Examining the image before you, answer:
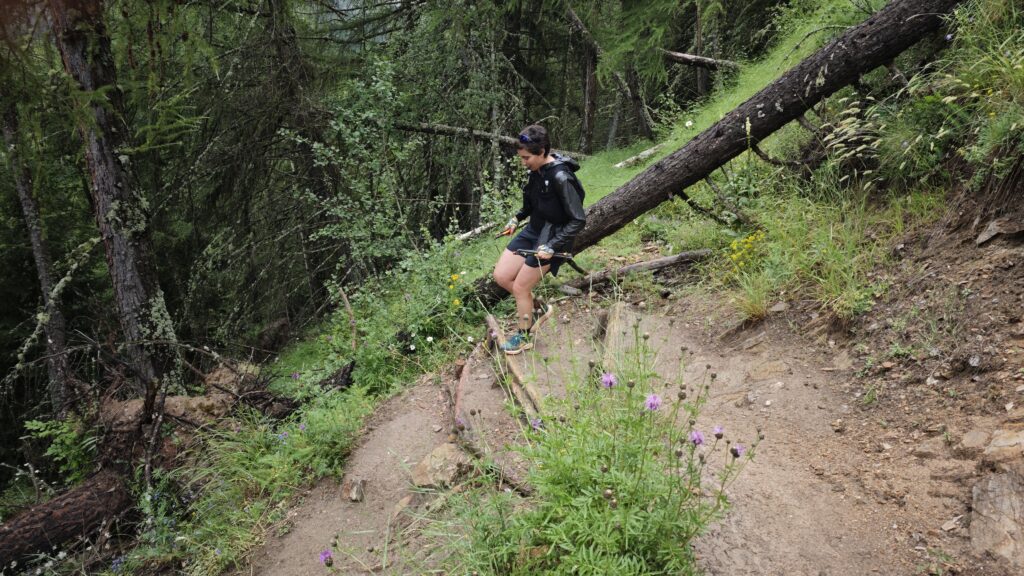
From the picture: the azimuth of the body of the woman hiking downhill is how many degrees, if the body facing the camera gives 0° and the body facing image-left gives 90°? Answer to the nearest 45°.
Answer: approximately 45°

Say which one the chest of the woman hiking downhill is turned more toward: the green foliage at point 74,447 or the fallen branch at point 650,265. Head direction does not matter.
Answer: the green foliage

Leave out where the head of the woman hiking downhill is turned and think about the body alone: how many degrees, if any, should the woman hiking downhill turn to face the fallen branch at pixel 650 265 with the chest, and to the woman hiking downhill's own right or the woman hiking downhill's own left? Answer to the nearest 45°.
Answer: approximately 180°

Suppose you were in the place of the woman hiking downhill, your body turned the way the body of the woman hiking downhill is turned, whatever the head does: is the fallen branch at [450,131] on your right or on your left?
on your right

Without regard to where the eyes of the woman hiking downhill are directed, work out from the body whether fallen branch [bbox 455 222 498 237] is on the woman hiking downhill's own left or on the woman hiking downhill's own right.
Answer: on the woman hiking downhill's own right

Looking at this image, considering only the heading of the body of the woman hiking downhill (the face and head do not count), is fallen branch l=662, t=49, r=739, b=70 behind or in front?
behind

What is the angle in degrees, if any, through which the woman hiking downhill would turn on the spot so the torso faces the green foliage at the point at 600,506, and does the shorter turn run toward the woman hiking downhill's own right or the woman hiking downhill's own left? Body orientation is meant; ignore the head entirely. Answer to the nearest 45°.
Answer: approximately 45° to the woman hiking downhill's own left

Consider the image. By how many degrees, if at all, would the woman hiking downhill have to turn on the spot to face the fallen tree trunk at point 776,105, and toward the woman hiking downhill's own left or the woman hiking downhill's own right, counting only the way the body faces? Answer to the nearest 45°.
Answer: approximately 135° to the woman hiking downhill's own left

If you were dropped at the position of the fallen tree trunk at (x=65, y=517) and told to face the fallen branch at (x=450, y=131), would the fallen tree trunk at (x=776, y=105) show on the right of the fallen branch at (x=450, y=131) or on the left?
right
